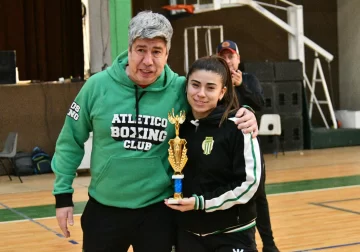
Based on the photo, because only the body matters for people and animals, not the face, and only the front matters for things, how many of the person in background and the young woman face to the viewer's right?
0

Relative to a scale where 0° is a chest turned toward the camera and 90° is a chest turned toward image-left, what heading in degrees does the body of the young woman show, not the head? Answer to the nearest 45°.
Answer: approximately 45°

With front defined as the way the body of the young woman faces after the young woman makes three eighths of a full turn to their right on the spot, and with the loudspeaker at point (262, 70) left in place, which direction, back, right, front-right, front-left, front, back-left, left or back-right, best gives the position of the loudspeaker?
front

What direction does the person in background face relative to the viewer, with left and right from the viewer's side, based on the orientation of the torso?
facing the viewer and to the left of the viewer

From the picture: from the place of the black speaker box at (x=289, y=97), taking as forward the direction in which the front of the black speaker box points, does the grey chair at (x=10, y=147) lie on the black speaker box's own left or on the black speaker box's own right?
on the black speaker box's own right

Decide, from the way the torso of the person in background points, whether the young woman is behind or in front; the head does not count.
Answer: in front

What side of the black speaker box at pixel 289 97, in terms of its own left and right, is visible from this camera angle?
front

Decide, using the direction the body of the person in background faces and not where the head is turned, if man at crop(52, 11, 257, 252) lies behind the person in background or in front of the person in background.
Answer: in front

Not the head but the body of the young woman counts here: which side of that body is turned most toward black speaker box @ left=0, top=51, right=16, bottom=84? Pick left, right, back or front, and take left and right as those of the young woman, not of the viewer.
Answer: right

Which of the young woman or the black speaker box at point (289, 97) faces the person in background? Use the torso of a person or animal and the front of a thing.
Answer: the black speaker box

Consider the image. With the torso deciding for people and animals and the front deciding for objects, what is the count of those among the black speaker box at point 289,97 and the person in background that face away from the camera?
0
